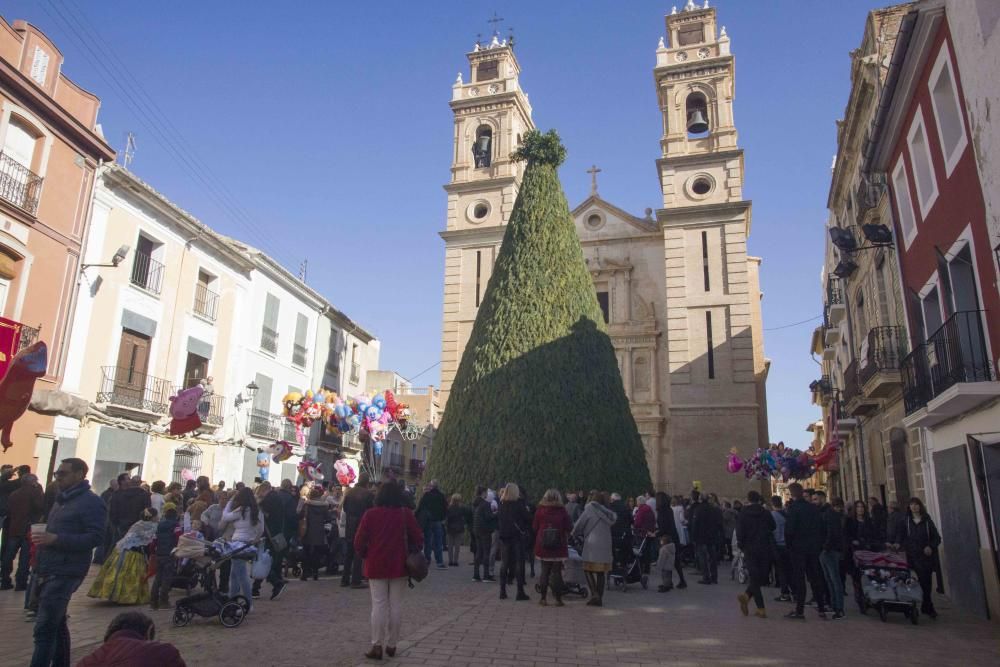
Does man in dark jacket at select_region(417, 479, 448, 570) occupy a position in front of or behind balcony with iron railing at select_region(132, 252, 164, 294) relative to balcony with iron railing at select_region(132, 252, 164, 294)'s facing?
in front

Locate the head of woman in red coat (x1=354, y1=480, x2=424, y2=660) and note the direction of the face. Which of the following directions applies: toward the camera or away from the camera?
away from the camera

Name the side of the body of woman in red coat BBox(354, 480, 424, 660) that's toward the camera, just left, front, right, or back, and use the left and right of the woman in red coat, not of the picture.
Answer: back

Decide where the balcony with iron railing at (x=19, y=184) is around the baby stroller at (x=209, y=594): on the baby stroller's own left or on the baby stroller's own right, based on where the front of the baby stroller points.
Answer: on the baby stroller's own right

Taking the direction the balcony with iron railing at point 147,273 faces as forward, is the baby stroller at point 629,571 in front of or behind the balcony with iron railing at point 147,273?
in front

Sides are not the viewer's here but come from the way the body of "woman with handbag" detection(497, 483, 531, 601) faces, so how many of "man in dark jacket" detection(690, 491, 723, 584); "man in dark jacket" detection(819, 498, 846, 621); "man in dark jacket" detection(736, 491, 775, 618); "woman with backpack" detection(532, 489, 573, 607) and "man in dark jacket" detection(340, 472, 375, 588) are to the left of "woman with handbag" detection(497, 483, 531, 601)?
1

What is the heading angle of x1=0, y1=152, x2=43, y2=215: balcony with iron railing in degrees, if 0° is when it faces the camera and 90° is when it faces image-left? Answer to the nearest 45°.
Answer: approximately 315°

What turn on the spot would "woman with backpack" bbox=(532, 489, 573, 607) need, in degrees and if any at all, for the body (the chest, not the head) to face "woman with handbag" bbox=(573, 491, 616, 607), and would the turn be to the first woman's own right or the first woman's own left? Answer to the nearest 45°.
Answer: approximately 45° to the first woman's own right

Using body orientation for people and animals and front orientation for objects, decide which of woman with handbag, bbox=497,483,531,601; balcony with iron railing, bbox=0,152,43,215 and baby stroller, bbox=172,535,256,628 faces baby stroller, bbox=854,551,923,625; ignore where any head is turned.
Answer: the balcony with iron railing

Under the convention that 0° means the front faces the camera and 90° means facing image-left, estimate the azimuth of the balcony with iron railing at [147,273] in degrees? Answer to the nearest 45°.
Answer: approximately 315°

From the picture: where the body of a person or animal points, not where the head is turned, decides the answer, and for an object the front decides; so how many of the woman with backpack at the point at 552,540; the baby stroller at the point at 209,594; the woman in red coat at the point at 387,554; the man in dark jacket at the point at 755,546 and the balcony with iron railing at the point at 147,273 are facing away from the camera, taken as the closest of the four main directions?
3

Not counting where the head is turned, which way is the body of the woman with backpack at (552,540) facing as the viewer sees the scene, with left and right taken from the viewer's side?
facing away from the viewer

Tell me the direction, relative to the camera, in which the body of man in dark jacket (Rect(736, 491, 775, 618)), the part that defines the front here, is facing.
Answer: away from the camera

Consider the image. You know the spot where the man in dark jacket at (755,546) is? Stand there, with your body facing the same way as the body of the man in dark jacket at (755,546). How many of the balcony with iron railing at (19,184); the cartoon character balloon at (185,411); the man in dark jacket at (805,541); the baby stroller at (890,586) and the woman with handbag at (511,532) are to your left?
3

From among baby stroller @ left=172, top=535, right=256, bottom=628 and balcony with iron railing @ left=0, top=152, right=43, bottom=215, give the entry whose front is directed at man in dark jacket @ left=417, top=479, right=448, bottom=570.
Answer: the balcony with iron railing

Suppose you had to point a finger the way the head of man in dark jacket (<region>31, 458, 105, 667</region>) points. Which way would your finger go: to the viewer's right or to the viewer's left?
to the viewer's left

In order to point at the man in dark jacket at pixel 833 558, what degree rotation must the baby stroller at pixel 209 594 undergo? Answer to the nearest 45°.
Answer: approximately 180°

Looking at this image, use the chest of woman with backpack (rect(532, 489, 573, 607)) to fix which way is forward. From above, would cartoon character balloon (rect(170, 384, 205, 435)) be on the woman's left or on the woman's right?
on the woman's left

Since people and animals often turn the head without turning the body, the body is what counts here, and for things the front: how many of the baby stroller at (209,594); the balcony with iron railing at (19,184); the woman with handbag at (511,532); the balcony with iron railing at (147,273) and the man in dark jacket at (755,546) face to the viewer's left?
1

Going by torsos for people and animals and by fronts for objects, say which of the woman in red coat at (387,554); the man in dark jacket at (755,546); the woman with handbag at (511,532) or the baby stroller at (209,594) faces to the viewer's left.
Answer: the baby stroller

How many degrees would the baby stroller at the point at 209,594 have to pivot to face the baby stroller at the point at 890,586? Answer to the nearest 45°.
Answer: approximately 180°

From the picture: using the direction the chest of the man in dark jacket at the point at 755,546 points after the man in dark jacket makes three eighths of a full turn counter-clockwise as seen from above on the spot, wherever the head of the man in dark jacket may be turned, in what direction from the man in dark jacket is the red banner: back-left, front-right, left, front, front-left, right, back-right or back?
front-right

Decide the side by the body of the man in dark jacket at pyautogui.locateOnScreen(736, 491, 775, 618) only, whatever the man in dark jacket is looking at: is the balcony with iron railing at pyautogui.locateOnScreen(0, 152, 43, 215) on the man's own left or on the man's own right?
on the man's own left
